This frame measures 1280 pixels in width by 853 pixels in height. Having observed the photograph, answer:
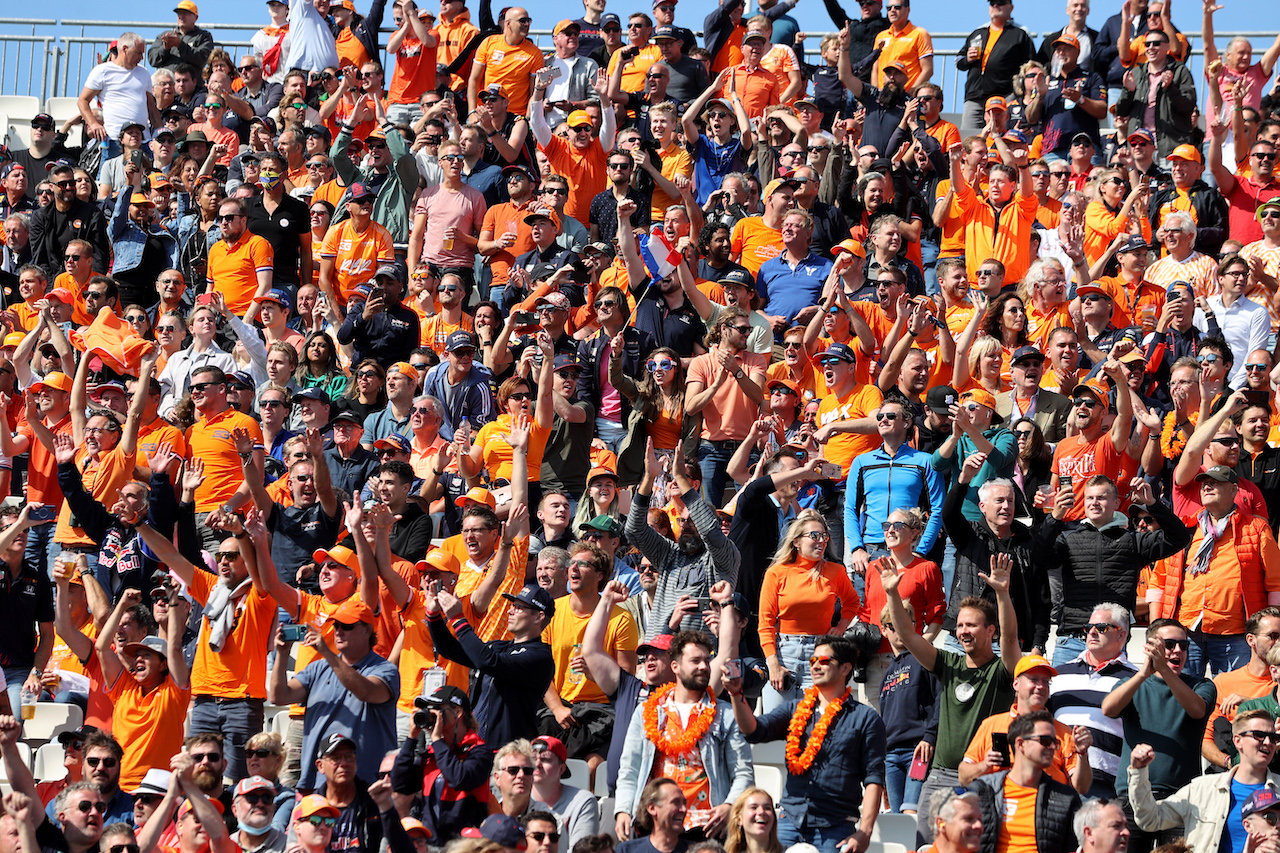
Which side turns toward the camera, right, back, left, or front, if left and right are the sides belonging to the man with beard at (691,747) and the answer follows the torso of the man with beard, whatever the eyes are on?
front

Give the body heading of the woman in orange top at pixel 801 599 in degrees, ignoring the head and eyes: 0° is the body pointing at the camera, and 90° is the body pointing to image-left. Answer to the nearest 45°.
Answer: approximately 315°

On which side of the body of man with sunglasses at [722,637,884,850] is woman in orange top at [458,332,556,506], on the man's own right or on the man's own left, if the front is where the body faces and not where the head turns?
on the man's own right

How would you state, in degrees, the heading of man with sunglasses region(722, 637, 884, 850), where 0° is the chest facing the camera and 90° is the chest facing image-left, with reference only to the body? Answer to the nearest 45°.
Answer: approximately 45°

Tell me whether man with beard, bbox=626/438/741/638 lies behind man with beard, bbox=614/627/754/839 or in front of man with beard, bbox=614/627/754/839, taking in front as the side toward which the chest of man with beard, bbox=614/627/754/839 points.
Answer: behind

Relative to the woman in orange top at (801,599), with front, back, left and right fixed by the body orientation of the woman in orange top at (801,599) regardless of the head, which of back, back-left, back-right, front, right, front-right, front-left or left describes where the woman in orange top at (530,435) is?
back

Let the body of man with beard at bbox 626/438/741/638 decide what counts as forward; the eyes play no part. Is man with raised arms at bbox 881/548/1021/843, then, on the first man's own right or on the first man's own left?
on the first man's own left

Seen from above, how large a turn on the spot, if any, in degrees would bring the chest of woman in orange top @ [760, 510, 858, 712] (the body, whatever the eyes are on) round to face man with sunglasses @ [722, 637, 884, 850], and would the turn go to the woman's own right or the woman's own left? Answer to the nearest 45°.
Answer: approximately 45° to the woman's own right

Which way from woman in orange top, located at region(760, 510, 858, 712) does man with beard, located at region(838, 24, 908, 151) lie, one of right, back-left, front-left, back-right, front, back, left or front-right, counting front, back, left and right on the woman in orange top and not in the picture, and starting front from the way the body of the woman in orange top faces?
back-left
